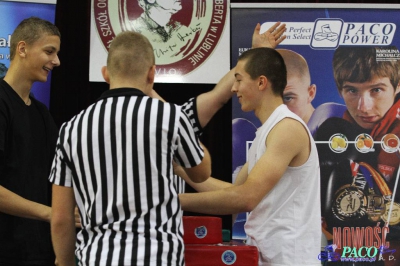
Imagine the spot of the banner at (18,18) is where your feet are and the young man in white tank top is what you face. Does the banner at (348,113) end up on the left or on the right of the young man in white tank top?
left

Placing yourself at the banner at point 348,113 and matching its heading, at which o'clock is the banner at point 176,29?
the banner at point 176,29 is roughly at 3 o'clock from the banner at point 348,113.

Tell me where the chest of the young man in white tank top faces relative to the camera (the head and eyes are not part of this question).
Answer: to the viewer's left

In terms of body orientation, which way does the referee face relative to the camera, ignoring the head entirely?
away from the camera

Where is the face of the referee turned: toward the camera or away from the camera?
away from the camera

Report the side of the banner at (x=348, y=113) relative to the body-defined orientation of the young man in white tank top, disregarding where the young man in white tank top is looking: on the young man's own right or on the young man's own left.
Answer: on the young man's own right

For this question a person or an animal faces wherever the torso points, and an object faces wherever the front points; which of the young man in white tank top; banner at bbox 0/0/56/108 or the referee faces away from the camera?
the referee

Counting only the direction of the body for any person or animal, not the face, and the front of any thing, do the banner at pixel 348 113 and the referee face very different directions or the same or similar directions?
very different directions

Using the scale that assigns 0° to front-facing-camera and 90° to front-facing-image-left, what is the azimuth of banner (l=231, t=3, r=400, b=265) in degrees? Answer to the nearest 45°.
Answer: approximately 0°
